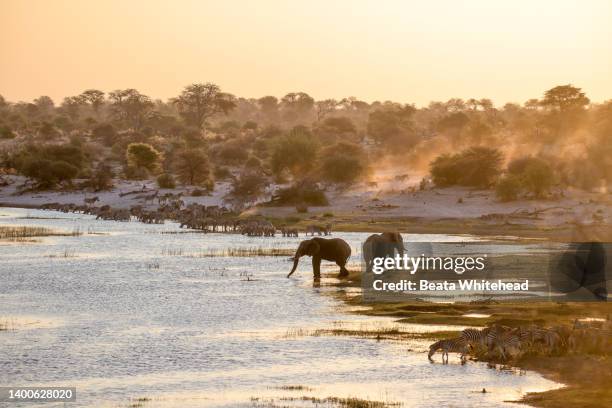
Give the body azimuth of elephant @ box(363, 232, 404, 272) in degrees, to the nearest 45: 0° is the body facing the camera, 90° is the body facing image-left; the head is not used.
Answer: approximately 270°

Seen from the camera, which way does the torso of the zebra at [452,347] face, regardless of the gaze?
to the viewer's left

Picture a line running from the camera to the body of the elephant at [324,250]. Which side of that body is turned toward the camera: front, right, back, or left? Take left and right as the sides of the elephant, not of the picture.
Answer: left

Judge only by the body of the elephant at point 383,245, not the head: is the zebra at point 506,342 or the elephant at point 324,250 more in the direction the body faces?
the zebra

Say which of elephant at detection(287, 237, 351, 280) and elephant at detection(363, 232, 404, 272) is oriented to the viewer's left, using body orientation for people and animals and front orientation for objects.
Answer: elephant at detection(287, 237, 351, 280)

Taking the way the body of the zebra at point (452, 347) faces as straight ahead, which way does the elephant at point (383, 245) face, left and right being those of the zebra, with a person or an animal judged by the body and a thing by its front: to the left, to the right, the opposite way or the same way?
the opposite way

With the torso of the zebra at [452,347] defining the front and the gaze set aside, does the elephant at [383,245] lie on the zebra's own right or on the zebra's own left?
on the zebra's own right
